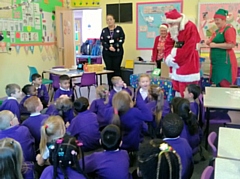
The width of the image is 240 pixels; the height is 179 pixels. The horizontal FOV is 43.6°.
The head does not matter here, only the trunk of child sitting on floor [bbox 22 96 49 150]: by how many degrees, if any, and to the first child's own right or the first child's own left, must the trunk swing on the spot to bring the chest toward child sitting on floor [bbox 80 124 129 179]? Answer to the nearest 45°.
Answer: approximately 90° to the first child's own right

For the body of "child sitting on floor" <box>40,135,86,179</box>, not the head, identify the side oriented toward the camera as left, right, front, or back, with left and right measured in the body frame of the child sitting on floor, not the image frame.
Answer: back

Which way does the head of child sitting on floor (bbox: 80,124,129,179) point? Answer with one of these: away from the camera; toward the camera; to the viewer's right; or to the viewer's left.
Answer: away from the camera

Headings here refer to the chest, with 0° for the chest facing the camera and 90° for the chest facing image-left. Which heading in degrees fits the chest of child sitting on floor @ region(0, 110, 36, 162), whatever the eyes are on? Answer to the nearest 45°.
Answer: approximately 225°

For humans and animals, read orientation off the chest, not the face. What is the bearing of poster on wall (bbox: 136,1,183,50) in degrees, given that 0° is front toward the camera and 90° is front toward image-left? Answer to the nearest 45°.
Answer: approximately 0°

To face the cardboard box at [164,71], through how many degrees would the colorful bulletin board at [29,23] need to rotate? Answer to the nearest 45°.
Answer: approximately 45° to its left

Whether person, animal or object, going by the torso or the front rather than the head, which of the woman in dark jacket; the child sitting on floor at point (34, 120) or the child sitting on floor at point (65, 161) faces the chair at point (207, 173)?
the woman in dark jacket

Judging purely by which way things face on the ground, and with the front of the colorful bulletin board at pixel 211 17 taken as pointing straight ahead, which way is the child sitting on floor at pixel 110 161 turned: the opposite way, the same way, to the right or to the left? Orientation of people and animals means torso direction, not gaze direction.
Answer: the opposite way

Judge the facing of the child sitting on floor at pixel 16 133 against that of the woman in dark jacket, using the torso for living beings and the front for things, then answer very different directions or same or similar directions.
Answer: very different directions

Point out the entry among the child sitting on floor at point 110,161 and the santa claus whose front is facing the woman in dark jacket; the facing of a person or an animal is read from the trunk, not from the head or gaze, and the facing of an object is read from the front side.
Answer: the child sitting on floor

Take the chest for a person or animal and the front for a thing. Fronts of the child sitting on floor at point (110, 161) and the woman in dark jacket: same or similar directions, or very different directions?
very different directions

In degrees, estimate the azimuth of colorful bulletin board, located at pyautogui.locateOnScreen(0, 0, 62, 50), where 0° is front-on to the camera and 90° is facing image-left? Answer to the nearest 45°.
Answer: approximately 0°

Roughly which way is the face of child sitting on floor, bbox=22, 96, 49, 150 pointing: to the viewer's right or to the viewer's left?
to the viewer's right

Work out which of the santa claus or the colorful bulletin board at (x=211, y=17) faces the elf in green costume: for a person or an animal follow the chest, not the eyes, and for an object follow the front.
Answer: the colorful bulletin board
